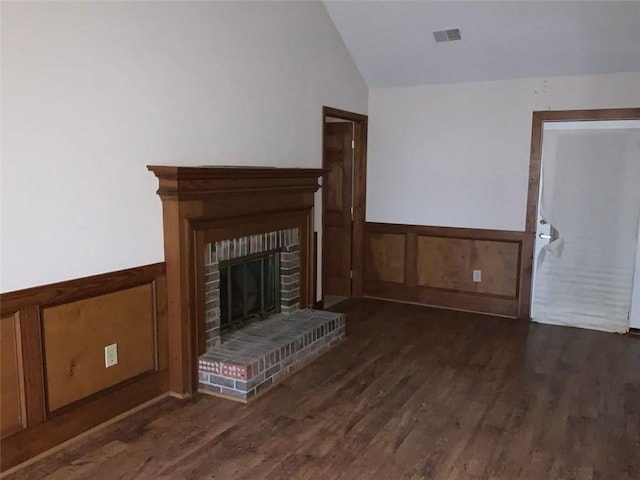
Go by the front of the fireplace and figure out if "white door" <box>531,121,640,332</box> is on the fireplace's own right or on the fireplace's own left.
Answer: on the fireplace's own left

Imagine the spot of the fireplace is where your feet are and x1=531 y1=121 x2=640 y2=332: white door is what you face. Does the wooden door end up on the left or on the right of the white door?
left

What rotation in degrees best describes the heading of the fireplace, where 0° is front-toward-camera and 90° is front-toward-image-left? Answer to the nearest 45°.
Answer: approximately 315°

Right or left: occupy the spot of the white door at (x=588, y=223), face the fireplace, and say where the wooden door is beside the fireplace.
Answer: right

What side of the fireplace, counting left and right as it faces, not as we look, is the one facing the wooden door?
left
